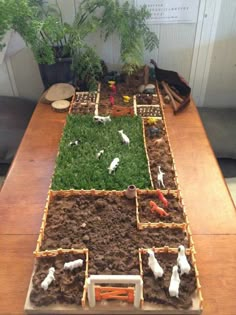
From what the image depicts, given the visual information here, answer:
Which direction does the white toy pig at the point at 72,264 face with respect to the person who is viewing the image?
facing to the left of the viewer

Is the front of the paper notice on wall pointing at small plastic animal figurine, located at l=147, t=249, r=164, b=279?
yes

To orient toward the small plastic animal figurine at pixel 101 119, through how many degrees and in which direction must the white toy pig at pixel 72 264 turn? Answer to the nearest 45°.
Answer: approximately 90° to its right

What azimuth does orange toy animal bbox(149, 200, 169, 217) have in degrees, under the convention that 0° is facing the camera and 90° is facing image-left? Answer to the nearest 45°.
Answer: approximately 135°

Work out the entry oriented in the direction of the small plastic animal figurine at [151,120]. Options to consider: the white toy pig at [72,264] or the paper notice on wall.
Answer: the paper notice on wall

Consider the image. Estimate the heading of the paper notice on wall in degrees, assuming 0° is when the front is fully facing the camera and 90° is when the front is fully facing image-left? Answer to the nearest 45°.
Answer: approximately 0°

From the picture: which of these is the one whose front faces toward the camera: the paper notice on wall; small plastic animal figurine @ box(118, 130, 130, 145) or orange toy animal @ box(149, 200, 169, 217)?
the paper notice on wall

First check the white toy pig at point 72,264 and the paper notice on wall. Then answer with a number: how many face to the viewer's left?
1

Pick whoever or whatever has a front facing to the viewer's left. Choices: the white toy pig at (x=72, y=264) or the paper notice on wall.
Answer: the white toy pig
